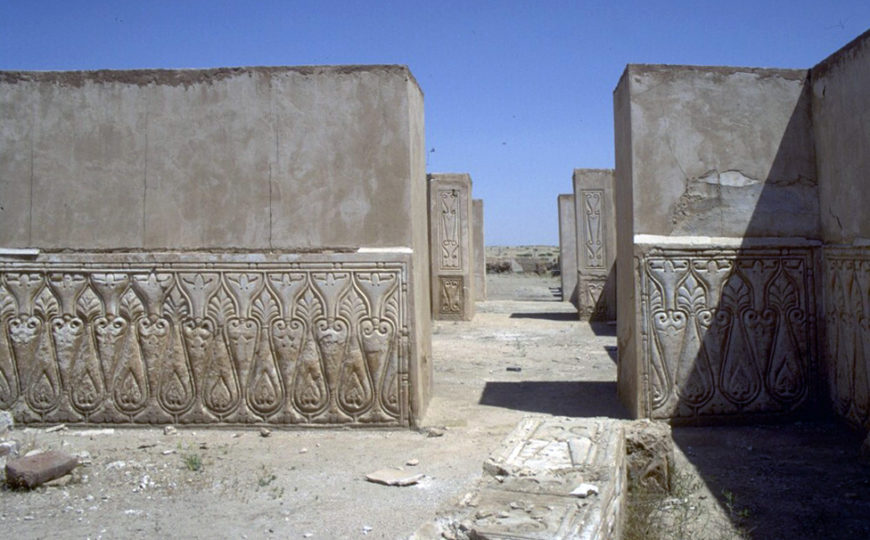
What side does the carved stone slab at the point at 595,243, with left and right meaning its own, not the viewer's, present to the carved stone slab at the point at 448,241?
right

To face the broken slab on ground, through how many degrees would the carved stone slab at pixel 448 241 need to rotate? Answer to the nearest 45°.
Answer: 0° — it already faces it

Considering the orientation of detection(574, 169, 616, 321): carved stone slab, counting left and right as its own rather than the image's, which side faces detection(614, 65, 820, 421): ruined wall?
front

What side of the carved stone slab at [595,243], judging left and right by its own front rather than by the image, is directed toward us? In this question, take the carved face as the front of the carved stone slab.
front

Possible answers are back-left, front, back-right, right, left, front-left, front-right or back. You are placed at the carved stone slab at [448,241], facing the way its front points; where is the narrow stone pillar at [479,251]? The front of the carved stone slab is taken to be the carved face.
back

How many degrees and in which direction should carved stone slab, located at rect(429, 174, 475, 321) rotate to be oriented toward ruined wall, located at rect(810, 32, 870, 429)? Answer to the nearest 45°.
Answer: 0° — it already faces it

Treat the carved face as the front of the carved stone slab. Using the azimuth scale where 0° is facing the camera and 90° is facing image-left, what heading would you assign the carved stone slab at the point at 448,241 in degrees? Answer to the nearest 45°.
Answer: approximately 0°

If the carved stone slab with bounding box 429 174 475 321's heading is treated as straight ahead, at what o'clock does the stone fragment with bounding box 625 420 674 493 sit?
The stone fragment is roughly at 12 o'clock from the carved stone slab.

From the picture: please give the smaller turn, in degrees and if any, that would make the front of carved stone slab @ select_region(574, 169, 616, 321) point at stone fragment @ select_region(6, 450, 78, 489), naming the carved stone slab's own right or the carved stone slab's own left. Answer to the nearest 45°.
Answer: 0° — it already faces it

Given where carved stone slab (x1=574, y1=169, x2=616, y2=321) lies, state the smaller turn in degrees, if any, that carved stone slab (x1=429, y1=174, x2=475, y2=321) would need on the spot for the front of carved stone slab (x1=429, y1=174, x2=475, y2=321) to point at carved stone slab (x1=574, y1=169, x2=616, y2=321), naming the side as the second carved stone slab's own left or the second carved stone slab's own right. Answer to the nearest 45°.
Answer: approximately 90° to the second carved stone slab's own left

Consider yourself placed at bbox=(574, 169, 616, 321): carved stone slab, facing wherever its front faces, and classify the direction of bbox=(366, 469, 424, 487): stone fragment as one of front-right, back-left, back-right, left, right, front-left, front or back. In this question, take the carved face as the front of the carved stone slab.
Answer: front

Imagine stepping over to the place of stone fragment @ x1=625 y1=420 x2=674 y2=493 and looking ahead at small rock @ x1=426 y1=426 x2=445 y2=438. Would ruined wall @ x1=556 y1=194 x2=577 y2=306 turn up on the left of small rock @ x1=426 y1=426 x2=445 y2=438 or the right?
right

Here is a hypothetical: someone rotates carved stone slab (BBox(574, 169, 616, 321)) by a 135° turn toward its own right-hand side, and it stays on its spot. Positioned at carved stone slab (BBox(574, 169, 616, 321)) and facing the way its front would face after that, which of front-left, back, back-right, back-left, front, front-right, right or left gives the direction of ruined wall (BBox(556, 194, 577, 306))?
front-right

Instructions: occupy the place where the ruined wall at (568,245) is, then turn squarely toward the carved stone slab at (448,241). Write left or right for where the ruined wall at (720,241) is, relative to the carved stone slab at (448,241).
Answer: left

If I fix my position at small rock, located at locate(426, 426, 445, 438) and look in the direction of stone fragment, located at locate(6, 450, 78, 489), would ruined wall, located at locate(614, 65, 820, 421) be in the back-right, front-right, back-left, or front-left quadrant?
back-left

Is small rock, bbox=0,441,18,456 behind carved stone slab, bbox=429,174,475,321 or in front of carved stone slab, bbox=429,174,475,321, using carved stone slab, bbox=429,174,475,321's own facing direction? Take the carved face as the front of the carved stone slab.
in front

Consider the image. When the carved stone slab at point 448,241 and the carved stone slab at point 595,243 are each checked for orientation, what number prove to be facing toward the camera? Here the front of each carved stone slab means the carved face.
2
